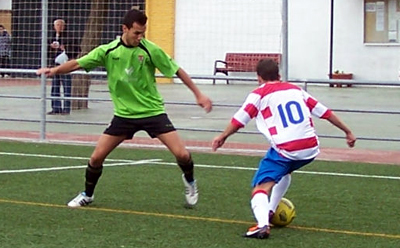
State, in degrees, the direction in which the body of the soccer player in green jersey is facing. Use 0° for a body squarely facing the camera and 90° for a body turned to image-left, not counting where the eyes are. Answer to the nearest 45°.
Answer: approximately 0°

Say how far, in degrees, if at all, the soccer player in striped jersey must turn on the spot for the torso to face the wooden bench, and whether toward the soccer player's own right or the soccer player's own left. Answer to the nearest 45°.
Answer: approximately 45° to the soccer player's own right

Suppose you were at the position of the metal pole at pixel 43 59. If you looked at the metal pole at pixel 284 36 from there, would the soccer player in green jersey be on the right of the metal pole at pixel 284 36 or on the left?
right

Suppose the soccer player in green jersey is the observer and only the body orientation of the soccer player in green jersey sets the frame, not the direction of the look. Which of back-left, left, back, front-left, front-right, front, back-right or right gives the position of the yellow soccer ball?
front-left

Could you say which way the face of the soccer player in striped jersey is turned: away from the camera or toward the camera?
away from the camera

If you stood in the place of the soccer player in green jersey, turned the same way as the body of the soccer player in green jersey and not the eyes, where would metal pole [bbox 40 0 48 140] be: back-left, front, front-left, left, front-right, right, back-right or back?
back

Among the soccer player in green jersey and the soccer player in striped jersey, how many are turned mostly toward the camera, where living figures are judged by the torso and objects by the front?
1

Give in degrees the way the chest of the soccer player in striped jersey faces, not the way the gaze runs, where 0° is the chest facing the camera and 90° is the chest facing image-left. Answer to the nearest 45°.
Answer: approximately 135°

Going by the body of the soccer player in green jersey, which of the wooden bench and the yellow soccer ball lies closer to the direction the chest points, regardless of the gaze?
the yellow soccer ball

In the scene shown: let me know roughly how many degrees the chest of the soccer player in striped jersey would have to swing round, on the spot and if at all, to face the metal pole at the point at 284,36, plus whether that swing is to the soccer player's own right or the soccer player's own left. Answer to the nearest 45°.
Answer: approximately 45° to the soccer player's own right

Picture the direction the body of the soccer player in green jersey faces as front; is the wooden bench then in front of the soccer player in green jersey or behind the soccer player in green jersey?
behind

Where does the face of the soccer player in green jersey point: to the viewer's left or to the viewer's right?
to the viewer's right
